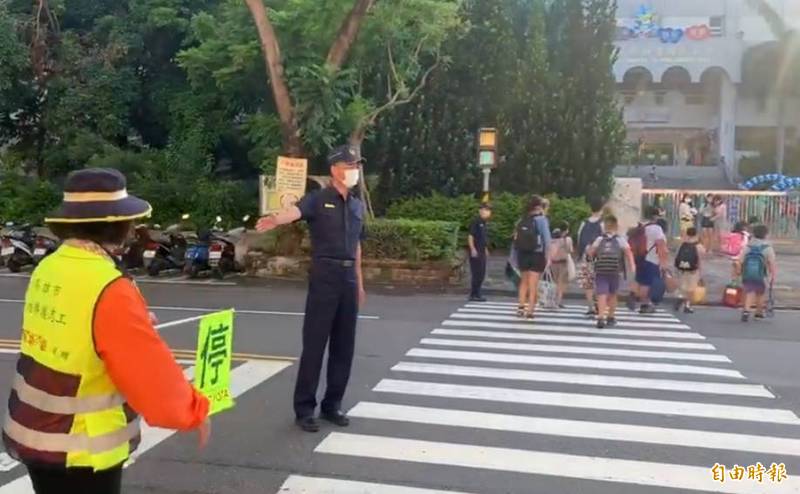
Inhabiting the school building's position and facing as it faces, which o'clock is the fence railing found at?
The fence railing is roughly at 12 o'clock from the school building.

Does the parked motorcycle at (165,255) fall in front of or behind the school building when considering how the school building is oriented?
in front

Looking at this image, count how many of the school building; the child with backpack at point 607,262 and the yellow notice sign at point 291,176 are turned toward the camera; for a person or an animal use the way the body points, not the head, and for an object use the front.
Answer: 2

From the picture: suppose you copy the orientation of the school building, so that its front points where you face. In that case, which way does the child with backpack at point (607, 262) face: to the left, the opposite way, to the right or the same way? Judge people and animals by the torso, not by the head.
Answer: the opposite way

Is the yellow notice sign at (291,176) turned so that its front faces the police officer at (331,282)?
yes

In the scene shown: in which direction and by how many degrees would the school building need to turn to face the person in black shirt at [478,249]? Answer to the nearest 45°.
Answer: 0° — it already faces them

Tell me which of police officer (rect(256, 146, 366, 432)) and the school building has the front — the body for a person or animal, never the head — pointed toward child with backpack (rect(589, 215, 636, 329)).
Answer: the school building

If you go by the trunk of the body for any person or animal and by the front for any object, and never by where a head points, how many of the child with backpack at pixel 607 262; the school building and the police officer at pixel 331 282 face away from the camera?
1

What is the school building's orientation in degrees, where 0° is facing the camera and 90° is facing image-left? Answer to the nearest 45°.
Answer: approximately 0°

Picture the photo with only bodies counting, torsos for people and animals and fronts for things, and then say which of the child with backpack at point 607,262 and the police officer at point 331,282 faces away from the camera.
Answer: the child with backpack

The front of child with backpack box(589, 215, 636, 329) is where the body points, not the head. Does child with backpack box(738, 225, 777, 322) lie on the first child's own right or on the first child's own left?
on the first child's own right

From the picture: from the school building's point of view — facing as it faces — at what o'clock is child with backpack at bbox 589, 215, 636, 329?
The child with backpack is roughly at 12 o'clock from the school building.

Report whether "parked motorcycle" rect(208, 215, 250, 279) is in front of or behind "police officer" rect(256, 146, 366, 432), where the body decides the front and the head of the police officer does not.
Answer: behind
